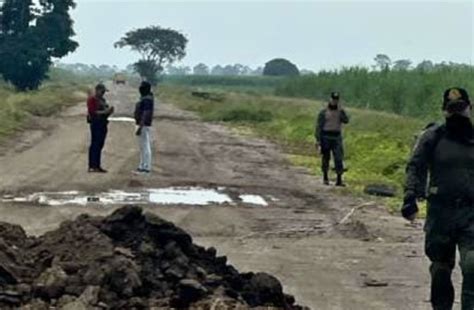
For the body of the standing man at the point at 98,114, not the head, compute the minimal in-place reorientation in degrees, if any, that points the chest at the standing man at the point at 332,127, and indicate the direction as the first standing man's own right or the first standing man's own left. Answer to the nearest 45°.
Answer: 0° — they already face them

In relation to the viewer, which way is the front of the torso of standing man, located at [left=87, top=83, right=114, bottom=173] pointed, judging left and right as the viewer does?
facing to the right of the viewer

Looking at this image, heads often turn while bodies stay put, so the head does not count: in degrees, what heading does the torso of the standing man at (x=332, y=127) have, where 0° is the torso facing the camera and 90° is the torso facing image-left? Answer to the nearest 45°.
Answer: approximately 0°
